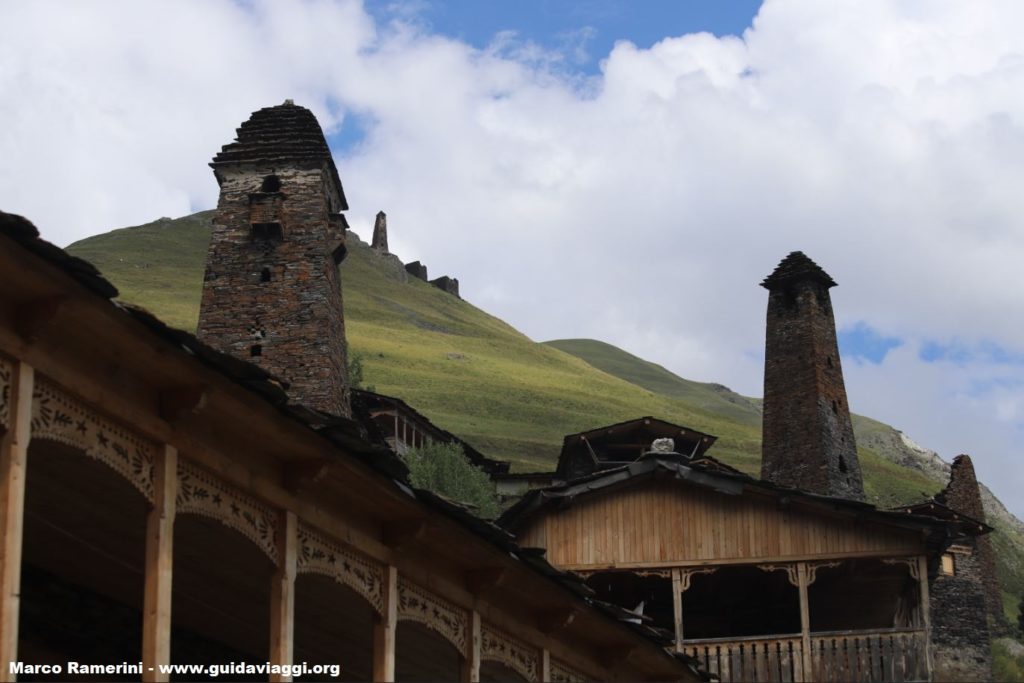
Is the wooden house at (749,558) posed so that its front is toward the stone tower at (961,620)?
no

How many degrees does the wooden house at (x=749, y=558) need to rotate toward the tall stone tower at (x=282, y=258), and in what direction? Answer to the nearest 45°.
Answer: approximately 135° to its right

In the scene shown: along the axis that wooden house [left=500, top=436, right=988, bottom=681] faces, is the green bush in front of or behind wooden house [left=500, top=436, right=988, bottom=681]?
behind

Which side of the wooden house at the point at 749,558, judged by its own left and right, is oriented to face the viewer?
front

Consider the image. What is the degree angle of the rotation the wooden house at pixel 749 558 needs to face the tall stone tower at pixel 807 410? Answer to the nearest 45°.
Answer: approximately 180°

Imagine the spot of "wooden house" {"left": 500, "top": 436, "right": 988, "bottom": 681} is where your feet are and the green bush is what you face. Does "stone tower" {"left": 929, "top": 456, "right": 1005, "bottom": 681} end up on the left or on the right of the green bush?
right

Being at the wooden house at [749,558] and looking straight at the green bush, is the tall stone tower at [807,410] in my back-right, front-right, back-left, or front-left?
front-right
